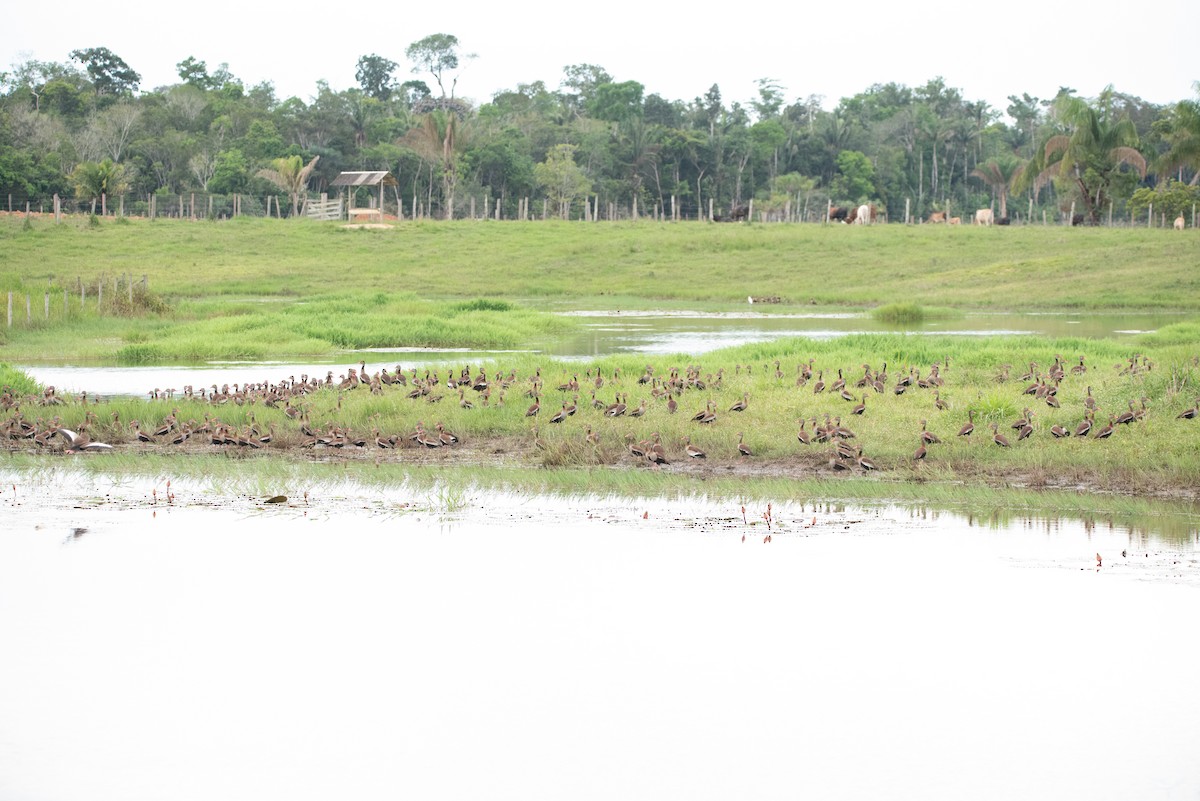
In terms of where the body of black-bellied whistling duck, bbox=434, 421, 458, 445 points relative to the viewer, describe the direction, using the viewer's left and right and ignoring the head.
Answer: facing to the left of the viewer

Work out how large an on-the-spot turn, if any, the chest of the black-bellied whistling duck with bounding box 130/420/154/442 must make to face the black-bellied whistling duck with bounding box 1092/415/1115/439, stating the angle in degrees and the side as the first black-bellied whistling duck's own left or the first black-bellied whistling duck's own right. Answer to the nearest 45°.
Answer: approximately 135° to the first black-bellied whistling duck's own left

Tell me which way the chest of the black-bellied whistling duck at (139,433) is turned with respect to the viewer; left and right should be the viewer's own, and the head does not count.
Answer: facing to the left of the viewer

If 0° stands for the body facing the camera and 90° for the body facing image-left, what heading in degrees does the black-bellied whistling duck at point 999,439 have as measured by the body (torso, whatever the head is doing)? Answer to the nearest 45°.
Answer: approximately 90°

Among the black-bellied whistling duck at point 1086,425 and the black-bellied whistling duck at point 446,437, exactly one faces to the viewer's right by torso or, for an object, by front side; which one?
the black-bellied whistling duck at point 1086,425

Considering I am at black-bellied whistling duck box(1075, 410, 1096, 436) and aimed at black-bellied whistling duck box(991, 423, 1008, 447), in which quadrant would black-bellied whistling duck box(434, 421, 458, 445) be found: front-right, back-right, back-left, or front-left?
front-right

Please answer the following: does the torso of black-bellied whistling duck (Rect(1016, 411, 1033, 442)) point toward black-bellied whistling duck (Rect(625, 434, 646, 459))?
no

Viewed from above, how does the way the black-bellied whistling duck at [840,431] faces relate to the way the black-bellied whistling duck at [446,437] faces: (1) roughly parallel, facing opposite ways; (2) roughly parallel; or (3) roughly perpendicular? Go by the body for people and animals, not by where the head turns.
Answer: roughly parallel
